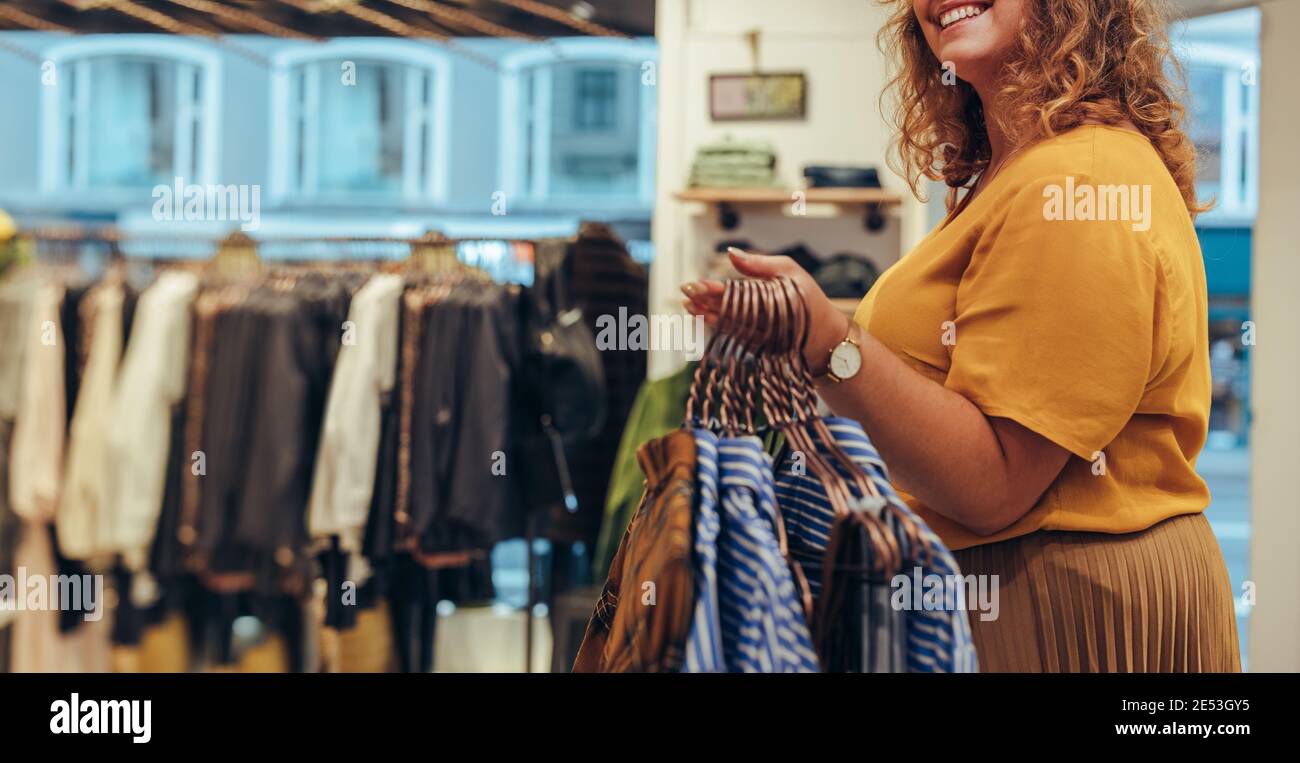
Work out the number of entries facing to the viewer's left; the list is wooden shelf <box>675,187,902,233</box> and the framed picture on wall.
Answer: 0

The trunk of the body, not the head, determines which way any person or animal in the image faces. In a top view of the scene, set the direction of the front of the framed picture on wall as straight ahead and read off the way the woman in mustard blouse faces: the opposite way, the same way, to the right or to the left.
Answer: to the right

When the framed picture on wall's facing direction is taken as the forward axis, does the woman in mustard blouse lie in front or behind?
in front

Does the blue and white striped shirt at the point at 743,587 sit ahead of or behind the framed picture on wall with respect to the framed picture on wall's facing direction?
ahead

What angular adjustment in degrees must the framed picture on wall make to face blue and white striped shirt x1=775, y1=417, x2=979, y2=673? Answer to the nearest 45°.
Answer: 0° — it already faces it

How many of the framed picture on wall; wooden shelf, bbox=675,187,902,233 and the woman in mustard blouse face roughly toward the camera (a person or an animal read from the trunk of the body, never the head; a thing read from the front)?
2

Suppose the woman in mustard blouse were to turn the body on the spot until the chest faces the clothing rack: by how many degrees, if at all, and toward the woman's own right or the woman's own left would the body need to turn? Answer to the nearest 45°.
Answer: approximately 45° to the woman's own right

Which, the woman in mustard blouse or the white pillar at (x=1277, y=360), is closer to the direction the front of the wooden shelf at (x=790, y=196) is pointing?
the woman in mustard blouse

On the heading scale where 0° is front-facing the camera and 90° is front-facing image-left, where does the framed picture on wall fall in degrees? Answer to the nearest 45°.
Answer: approximately 0°

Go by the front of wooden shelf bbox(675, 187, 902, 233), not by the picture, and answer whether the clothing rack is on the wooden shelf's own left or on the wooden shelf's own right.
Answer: on the wooden shelf's own right

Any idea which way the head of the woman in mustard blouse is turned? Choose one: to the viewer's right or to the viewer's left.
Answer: to the viewer's left

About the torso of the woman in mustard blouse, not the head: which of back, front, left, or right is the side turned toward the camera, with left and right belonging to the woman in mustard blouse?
left

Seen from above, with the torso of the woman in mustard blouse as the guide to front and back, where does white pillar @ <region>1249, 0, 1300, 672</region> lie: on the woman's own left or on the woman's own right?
on the woman's own right
